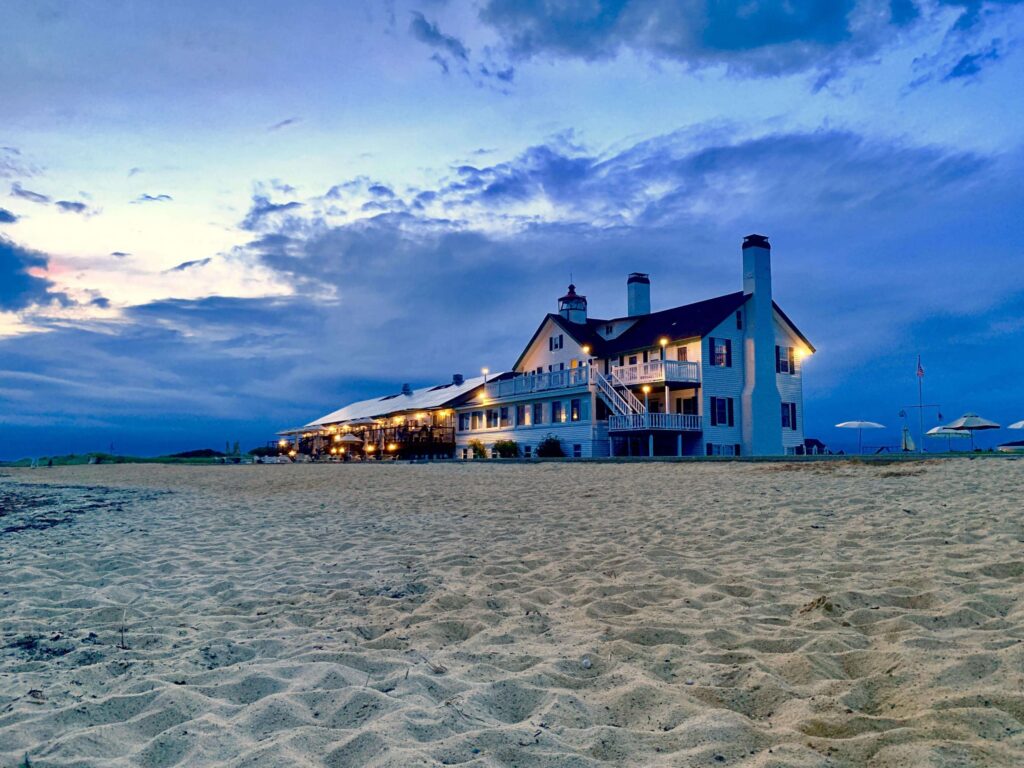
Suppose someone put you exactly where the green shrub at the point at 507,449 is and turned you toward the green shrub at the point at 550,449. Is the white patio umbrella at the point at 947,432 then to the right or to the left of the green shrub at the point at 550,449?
left

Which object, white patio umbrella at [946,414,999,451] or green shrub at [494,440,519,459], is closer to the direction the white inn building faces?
the green shrub

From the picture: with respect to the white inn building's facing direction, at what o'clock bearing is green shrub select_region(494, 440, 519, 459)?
The green shrub is roughly at 2 o'clock from the white inn building.

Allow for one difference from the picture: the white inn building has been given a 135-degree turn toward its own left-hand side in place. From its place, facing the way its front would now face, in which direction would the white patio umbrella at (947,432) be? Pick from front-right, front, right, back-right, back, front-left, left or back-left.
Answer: front

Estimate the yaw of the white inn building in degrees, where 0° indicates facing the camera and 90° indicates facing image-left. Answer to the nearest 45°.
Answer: approximately 45°
